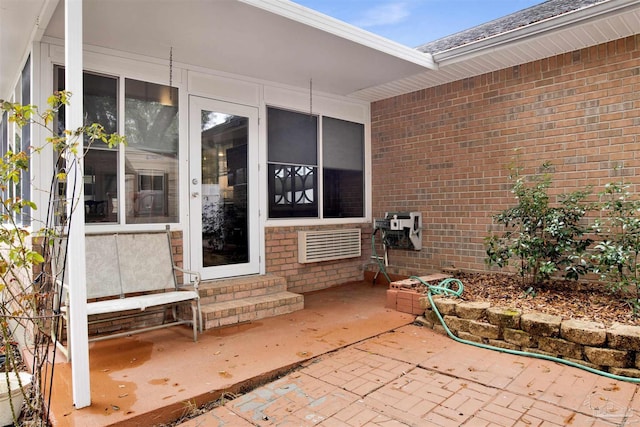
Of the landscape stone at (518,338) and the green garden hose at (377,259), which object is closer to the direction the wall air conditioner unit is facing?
the landscape stone

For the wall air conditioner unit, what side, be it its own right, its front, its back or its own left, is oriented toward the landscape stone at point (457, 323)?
front

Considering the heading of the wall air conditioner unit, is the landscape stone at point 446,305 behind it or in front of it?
in front

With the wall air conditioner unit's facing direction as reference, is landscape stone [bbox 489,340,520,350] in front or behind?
in front

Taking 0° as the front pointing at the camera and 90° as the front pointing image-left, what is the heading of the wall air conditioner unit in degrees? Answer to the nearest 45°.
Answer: approximately 315°

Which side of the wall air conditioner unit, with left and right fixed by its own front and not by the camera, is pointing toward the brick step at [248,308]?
right

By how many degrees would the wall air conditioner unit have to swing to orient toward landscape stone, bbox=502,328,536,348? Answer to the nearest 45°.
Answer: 0° — it already faces it

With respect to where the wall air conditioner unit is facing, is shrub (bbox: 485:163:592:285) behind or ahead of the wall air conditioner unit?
ahead

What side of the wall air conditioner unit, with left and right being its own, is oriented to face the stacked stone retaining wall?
front

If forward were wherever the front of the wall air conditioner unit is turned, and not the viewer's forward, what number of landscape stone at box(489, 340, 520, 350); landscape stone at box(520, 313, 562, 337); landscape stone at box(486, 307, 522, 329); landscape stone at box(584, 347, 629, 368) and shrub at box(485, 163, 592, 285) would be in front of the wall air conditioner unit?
5
